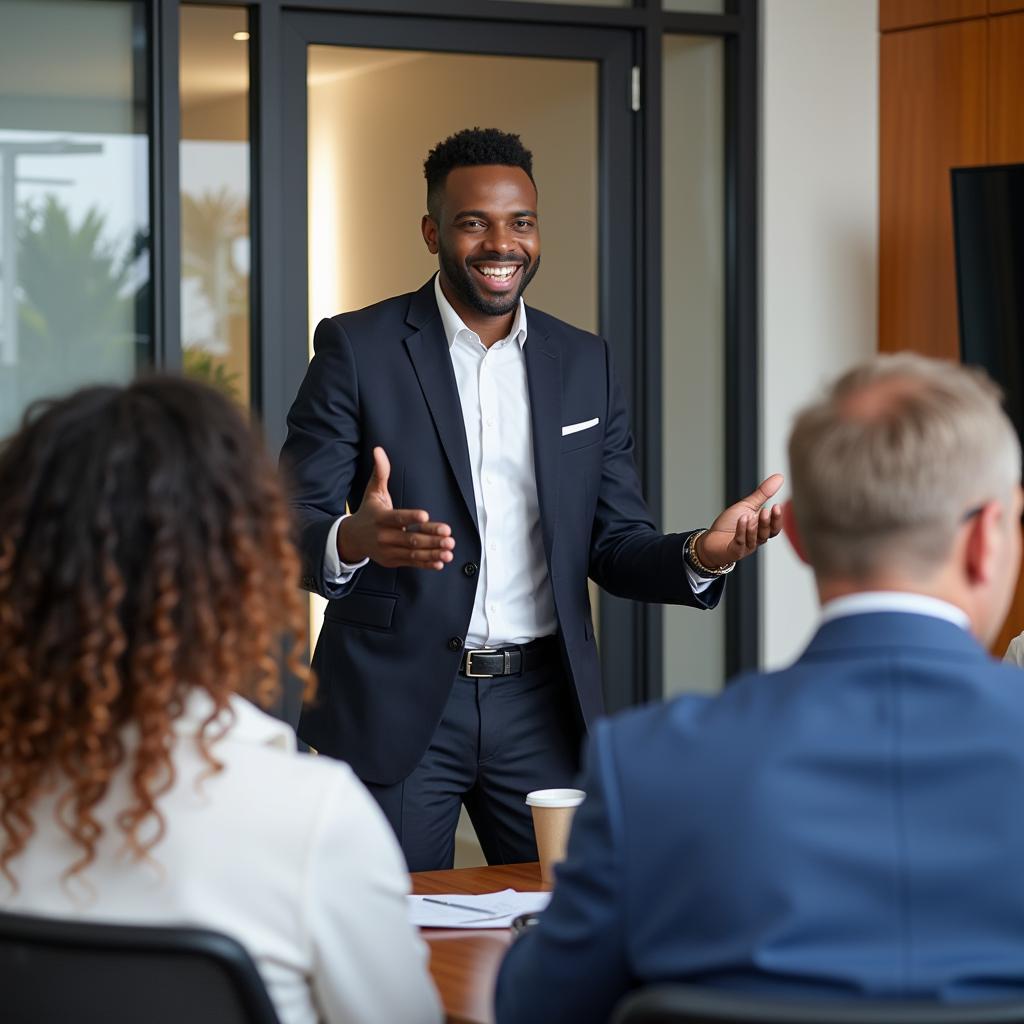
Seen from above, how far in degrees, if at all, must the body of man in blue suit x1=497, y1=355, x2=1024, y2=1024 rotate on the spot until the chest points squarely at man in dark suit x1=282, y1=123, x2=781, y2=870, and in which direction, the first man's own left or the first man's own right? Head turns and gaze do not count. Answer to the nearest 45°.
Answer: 0° — they already face them

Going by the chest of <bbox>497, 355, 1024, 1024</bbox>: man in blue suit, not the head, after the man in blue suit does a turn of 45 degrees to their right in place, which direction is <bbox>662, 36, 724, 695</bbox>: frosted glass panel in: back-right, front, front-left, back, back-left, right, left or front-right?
front-left

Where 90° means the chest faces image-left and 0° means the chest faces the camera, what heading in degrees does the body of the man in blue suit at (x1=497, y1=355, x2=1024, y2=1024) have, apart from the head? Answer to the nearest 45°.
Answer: approximately 180°

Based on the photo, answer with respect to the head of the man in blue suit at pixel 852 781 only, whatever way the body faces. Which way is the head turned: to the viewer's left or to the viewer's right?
to the viewer's right

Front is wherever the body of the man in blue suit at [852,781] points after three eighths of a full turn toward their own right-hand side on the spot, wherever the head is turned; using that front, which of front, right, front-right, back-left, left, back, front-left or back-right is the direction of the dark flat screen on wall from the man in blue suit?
back-left

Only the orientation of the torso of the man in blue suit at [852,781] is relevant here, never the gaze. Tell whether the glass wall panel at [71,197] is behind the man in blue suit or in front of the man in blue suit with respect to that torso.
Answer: in front

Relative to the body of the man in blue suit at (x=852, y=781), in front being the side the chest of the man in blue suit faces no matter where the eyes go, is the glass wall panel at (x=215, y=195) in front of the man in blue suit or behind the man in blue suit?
in front
